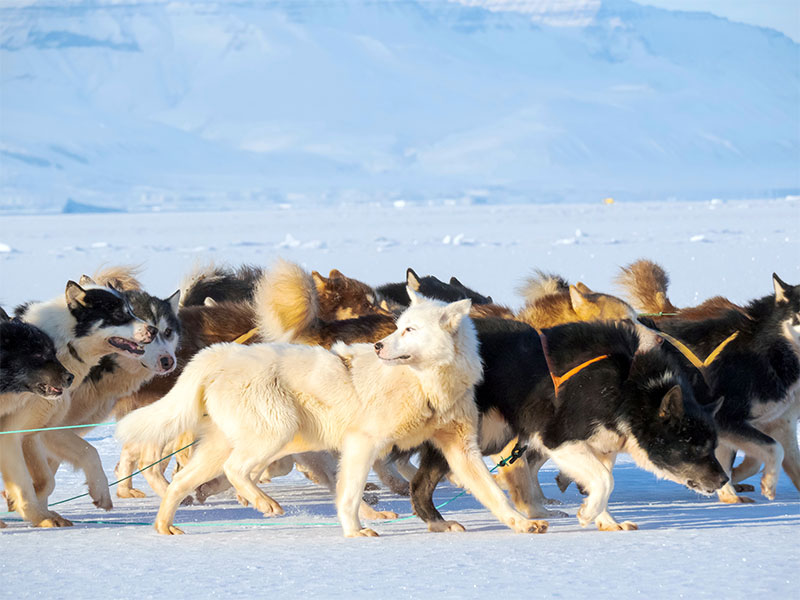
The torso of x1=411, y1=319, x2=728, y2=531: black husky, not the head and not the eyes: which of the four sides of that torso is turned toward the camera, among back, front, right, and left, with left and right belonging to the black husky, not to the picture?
right

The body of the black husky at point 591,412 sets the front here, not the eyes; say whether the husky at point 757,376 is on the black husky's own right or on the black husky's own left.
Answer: on the black husky's own left

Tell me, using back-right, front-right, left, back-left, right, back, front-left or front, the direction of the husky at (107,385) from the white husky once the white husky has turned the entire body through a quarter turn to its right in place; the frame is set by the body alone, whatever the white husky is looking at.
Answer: back-right

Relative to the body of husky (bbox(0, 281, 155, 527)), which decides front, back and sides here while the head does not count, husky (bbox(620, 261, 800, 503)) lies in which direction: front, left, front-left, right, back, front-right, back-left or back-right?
front

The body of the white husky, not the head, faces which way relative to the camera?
to the viewer's right

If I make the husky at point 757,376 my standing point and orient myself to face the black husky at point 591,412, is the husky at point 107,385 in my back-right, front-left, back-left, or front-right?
front-right

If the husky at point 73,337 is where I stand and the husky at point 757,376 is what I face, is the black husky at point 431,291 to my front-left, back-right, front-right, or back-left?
front-left

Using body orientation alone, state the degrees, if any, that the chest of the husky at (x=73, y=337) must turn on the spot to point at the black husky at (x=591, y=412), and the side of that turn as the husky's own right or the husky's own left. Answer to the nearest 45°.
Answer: approximately 45° to the husky's own right

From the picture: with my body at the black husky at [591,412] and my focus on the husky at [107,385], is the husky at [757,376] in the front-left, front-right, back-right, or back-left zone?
back-right

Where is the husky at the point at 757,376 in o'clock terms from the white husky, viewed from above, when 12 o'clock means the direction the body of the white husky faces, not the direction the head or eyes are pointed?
The husky is roughly at 11 o'clock from the white husky.

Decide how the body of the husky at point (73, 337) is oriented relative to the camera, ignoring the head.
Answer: to the viewer's right
